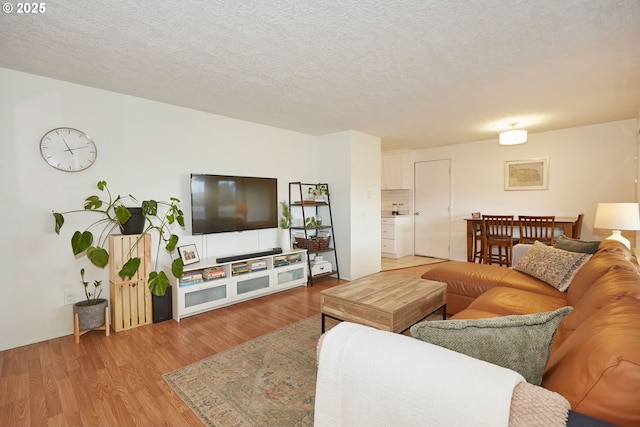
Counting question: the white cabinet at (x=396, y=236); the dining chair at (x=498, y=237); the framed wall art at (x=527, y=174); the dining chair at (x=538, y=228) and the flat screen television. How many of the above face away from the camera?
2

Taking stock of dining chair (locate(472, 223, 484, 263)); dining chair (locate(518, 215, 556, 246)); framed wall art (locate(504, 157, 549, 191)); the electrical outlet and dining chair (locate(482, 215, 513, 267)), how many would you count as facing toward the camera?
2

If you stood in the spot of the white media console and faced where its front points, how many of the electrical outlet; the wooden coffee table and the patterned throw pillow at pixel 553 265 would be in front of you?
2

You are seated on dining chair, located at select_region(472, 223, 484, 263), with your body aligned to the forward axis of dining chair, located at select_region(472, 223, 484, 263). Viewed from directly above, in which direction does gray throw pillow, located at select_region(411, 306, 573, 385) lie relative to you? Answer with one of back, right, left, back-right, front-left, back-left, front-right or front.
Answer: back-right

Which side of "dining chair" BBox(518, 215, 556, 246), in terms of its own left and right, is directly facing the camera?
back

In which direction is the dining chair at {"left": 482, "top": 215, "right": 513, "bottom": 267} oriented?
away from the camera

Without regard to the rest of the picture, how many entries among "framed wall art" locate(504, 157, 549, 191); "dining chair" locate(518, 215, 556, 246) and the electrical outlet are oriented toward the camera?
2

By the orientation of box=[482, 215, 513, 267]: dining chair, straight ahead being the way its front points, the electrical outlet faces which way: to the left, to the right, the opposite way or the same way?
to the right

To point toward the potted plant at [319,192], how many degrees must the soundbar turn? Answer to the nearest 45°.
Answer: approximately 90° to its left

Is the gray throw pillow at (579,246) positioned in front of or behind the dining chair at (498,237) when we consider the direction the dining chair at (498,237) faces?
behind

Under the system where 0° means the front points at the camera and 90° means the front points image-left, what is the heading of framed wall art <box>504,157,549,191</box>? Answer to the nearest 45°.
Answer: approximately 0°

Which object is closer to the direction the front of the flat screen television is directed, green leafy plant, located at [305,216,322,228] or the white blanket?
the white blanket

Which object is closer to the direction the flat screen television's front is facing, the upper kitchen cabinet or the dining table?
the dining table
